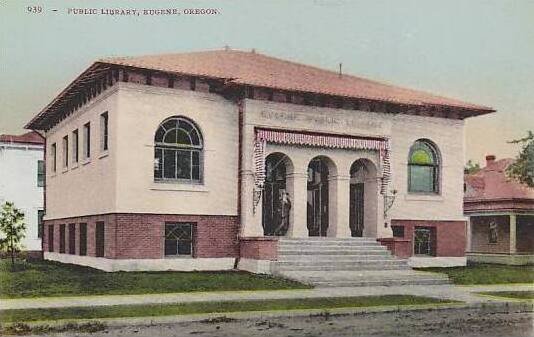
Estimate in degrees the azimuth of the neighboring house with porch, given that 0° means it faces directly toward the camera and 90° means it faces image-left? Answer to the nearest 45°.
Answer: approximately 0°

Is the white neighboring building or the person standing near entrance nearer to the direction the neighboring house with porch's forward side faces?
the person standing near entrance

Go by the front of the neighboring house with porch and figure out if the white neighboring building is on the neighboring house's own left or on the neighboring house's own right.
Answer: on the neighboring house's own right

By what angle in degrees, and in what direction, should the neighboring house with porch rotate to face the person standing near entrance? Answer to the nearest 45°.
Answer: approximately 45° to its right
